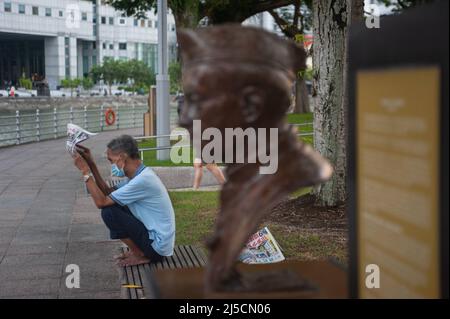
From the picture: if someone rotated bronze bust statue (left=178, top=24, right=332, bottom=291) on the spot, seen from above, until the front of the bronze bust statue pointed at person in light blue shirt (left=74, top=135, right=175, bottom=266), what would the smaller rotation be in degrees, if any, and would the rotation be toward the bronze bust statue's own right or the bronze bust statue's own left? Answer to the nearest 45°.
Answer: approximately 90° to the bronze bust statue's own right

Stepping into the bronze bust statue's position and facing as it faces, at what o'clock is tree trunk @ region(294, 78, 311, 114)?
The tree trunk is roughly at 3 o'clock from the bronze bust statue.

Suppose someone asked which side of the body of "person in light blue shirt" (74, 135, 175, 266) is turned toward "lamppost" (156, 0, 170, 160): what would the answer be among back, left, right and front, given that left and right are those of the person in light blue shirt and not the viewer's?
right

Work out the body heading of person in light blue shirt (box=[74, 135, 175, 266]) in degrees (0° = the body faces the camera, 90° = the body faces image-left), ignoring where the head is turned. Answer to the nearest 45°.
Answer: approximately 90°

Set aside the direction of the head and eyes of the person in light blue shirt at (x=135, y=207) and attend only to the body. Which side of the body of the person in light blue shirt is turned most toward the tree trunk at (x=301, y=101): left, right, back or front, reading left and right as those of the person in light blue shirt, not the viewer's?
right

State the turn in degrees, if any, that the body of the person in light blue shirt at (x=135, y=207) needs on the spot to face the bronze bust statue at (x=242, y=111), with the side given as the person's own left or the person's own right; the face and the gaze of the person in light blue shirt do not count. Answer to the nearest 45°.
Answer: approximately 90° to the person's own left

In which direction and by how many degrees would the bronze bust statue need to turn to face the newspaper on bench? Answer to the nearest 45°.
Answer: approximately 90° to its right

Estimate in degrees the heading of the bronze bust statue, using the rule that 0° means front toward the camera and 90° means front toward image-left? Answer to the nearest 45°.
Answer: approximately 90°

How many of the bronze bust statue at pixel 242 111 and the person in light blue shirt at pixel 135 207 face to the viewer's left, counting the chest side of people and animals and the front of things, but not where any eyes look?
2

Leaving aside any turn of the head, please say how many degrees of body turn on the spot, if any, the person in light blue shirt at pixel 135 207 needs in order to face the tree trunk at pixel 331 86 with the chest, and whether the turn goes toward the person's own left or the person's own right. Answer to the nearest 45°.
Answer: approximately 135° to the person's own right

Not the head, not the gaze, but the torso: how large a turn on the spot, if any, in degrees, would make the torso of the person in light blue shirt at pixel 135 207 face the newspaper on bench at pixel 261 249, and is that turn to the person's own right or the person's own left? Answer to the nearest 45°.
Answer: approximately 180°
